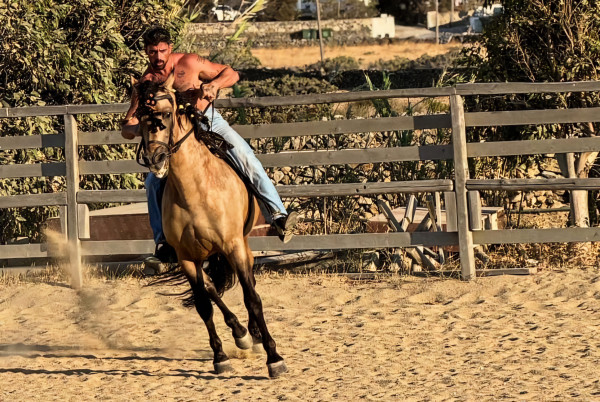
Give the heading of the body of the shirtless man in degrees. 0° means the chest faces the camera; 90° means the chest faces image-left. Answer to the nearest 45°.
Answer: approximately 0°

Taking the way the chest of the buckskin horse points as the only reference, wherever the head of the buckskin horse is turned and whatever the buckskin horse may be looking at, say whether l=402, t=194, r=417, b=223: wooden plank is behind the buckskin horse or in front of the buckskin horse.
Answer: behind

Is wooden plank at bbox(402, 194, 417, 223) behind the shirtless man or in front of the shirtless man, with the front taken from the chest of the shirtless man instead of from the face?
behind

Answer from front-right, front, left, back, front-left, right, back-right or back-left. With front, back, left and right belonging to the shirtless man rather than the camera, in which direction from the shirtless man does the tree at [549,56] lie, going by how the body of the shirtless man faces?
back-left

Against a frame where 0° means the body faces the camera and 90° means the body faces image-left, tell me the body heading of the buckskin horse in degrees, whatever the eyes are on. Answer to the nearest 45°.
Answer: approximately 0°

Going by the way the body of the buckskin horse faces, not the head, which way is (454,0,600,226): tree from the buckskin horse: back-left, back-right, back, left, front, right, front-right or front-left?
back-left

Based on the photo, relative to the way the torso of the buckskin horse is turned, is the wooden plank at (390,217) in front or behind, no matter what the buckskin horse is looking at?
behind

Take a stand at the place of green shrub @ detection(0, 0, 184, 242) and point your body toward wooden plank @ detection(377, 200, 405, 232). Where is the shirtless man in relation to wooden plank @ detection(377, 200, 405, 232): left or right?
right
